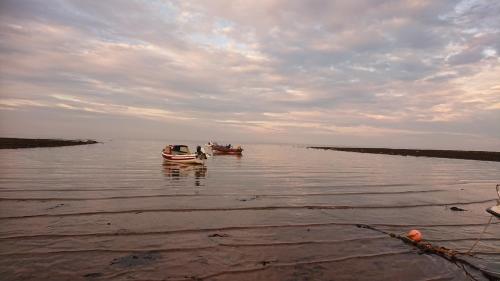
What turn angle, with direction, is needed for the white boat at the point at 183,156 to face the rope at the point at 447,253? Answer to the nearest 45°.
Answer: approximately 90° to its left

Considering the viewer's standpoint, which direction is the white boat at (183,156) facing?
facing to the left of the viewer
